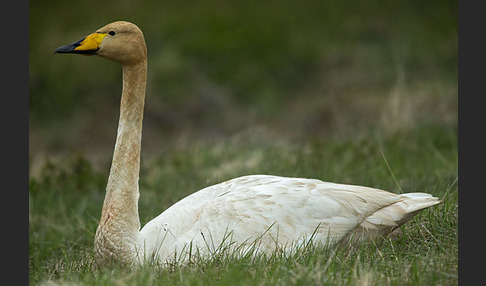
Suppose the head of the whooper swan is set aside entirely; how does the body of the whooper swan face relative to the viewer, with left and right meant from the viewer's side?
facing to the left of the viewer
